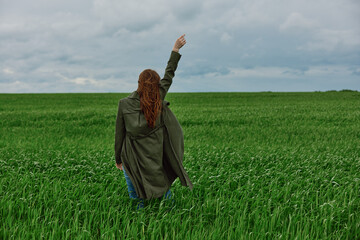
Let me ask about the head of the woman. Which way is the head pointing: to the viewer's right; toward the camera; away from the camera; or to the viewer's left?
away from the camera

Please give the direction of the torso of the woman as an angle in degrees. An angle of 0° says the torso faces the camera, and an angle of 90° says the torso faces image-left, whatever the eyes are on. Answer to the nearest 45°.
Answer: approximately 180°
